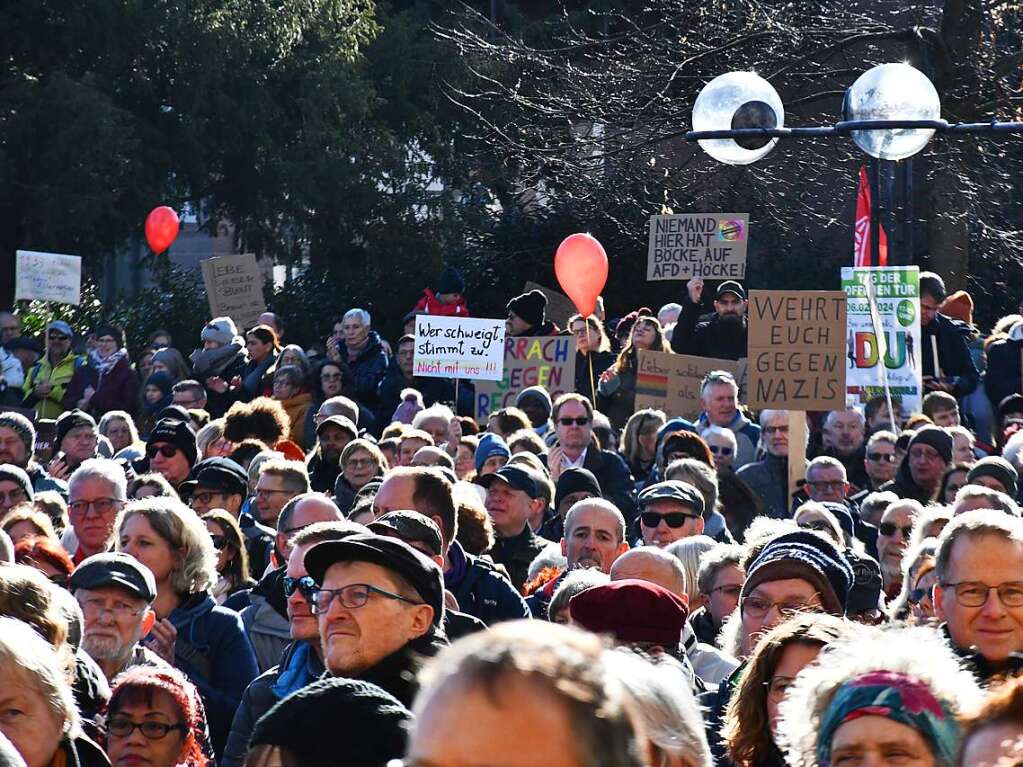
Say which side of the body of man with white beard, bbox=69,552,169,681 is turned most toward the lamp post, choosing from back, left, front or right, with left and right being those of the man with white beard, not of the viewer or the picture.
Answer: back

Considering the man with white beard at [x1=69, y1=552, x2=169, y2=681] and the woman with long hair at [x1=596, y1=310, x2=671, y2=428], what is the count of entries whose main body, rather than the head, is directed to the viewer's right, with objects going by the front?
0

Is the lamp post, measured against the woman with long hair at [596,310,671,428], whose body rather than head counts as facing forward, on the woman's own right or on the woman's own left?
on the woman's own left

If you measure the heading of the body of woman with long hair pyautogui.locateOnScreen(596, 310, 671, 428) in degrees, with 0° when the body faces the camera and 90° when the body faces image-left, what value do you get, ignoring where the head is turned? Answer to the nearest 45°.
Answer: approximately 45°

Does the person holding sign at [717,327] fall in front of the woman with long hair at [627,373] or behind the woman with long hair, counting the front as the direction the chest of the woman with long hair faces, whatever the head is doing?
behind

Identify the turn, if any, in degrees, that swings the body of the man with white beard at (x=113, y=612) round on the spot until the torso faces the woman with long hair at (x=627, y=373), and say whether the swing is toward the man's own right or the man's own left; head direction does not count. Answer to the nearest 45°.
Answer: approximately 180°

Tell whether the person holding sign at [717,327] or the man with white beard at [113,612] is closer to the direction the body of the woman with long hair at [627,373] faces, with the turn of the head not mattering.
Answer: the man with white beard

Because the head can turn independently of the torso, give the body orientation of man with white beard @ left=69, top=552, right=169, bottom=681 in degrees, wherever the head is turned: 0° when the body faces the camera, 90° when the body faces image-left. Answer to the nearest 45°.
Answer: approximately 45°

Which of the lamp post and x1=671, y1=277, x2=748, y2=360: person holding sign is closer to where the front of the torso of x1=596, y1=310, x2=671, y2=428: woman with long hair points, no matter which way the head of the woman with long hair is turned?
the lamp post

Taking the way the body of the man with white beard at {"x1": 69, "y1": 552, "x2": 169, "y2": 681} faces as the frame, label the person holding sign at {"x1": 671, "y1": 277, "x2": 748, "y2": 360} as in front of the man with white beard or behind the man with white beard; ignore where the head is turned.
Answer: behind
